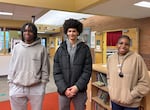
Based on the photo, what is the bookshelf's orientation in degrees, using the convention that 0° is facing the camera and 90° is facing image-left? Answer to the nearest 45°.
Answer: approximately 45°

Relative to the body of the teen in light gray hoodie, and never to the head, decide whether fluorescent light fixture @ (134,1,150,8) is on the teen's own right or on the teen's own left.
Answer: on the teen's own left

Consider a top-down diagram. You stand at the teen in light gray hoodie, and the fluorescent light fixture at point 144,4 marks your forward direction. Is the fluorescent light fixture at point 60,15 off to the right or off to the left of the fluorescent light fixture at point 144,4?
left

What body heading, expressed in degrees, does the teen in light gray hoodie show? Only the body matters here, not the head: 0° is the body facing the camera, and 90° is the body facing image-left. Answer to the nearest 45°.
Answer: approximately 0°

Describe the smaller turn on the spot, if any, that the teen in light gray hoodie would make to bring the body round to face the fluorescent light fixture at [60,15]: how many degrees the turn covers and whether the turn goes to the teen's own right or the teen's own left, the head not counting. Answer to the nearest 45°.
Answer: approximately 180°

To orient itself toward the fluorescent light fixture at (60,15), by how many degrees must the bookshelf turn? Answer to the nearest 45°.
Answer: approximately 135° to its right
